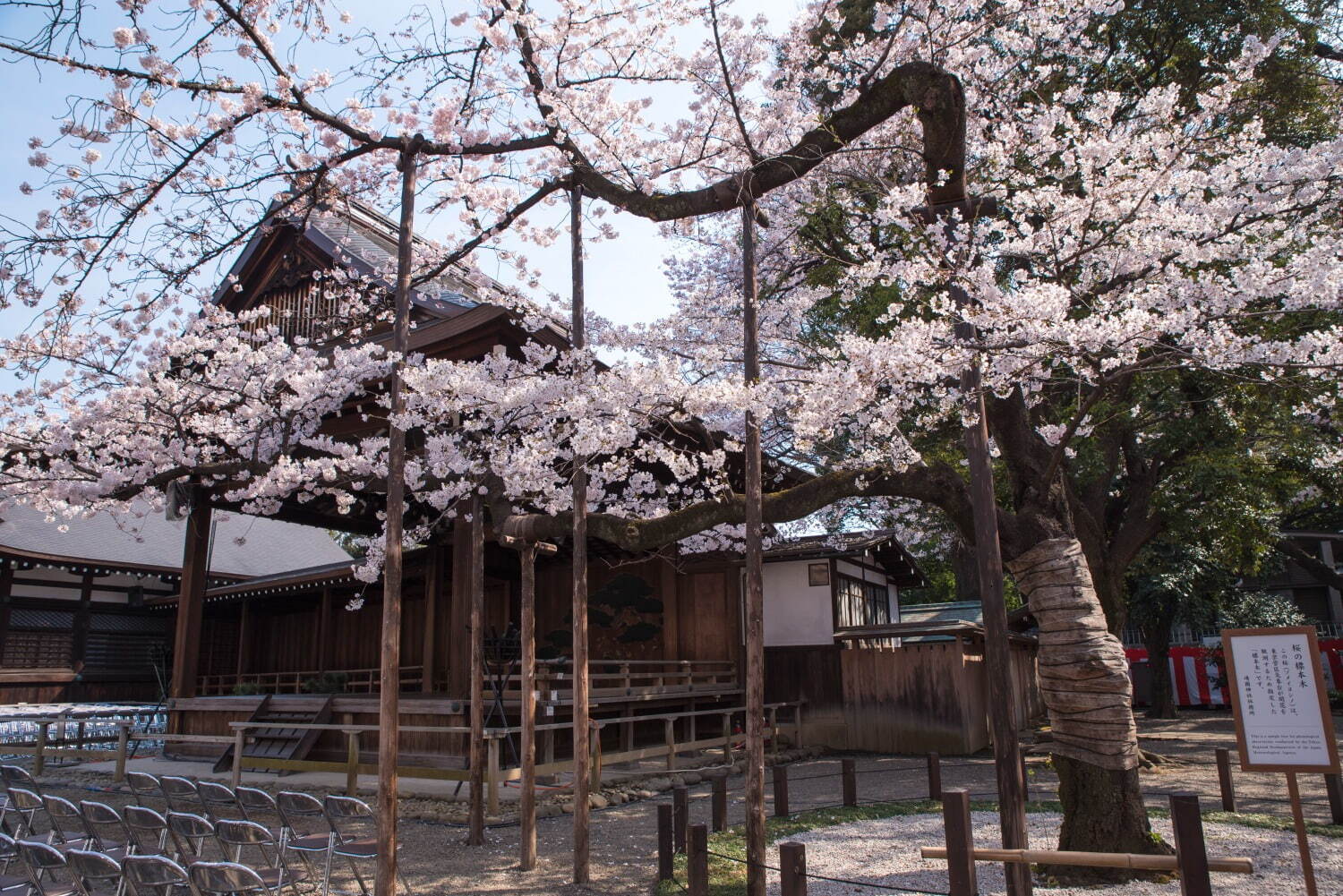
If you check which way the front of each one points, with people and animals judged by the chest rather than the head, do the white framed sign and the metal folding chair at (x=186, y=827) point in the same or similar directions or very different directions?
very different directions

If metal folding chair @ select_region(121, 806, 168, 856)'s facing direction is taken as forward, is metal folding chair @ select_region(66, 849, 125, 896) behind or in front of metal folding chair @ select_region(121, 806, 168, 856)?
behind

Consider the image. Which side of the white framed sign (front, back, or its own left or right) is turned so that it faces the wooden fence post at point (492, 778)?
right

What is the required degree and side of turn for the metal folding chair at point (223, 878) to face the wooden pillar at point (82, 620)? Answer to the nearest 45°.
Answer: approximately 45° to its left

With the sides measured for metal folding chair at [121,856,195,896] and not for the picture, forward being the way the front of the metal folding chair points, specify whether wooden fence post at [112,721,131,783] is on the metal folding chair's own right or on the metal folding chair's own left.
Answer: on the metal folding chair's own left

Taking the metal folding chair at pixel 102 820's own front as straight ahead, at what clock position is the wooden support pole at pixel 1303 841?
The wooden support pole is roughly at 3 o'clock from the metal folding chair.

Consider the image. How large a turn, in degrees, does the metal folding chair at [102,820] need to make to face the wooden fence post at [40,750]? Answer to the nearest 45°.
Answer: approximately 45° to its left

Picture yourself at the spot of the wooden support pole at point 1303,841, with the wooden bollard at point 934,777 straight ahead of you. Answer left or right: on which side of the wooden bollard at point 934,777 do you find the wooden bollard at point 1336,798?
right

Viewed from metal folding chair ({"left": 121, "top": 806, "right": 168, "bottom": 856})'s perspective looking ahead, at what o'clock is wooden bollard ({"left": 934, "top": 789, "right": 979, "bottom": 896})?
The wooden bollard is roughly at 3 o'clock from the metal folding chair.

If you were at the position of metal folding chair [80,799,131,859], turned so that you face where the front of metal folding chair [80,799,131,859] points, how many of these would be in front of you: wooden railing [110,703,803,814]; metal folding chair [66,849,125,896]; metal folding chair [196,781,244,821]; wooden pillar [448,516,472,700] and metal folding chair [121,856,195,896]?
3

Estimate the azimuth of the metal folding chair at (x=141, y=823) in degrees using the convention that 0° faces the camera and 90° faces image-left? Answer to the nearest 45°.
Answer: approximately 225°

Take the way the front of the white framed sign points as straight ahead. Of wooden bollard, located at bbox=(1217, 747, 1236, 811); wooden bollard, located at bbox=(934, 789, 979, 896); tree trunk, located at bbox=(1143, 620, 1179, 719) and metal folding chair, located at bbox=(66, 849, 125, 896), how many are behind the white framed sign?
2

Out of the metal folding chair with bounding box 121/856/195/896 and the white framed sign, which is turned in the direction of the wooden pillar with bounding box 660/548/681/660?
the metal folding chair
